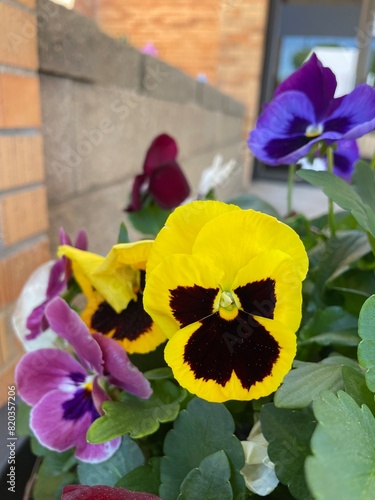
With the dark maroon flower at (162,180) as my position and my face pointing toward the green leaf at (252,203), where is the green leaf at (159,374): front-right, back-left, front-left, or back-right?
front-right

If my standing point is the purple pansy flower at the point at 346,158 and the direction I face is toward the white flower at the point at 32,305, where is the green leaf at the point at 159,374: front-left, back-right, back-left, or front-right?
front-left

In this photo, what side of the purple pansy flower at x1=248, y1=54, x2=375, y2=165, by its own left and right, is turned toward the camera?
front
